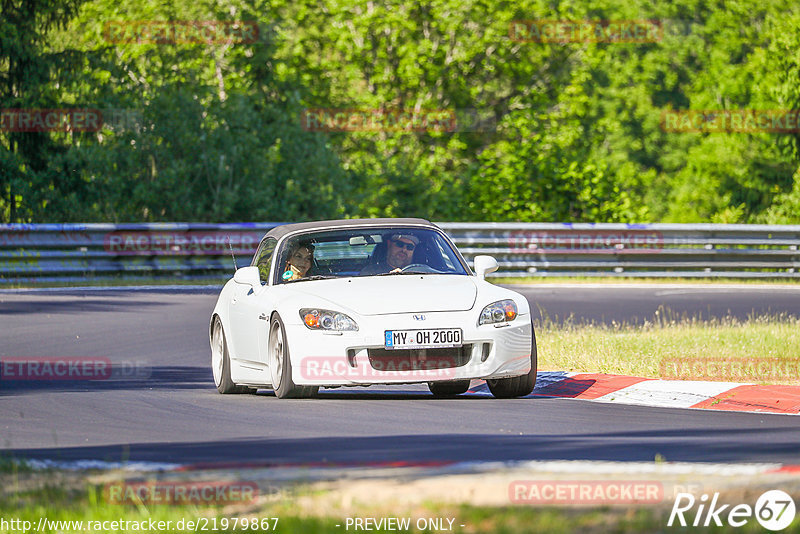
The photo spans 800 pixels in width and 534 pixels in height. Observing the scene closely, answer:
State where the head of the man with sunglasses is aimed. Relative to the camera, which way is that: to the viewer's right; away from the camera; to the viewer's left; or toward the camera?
toward the camera

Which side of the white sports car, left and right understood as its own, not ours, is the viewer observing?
front
